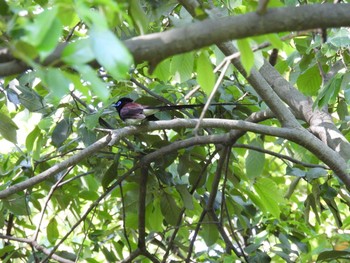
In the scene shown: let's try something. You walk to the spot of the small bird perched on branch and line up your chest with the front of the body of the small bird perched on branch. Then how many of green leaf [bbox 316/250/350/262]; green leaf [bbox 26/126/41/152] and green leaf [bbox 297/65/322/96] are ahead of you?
1

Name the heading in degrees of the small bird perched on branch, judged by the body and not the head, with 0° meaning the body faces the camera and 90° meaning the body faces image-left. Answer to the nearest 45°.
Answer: approximately 90°

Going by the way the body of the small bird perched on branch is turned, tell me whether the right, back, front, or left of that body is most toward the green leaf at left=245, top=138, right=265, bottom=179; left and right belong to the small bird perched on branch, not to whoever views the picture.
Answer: back

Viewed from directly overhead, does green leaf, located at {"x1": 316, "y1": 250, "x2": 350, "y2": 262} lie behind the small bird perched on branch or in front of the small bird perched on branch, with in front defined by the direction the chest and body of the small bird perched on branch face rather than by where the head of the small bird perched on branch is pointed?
behind

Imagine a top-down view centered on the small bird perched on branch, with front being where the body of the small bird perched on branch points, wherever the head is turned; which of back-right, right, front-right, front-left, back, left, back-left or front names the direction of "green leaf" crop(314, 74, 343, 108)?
back-left

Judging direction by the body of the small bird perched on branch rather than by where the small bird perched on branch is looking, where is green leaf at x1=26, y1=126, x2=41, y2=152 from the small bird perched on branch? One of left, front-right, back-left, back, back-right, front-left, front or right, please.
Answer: front

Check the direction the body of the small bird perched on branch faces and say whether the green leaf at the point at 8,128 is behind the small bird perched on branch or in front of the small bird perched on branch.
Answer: in front
